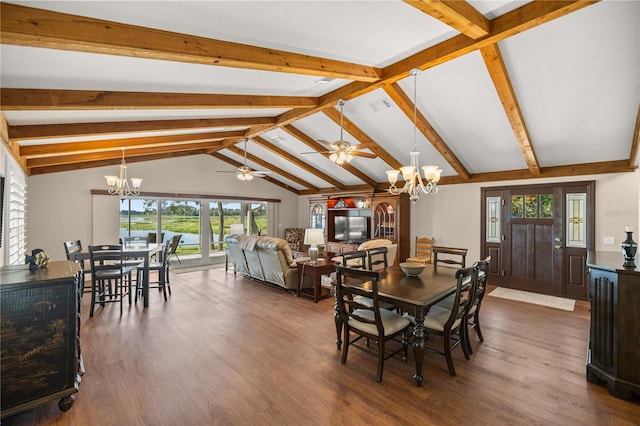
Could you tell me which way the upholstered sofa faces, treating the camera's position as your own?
facing away from the viewer and to the right of the viewer

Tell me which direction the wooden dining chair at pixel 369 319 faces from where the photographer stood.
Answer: facing away from the viewer and to the right of the viewer

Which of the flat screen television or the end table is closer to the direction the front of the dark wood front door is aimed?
the end table

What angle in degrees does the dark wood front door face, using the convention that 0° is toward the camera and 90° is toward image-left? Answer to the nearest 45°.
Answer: approximately 45°

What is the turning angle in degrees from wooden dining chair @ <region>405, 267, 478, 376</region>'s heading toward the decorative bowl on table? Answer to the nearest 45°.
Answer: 0° — it already faces it

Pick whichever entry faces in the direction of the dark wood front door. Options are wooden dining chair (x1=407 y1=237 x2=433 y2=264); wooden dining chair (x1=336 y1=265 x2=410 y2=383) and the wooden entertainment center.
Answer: wooden dining chair (x1=336 y1=265 x2=410 y2=383)

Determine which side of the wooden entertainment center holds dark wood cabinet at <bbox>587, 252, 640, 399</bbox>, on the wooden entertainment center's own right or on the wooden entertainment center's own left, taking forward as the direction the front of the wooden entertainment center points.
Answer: on the wooden entertainment center's own left

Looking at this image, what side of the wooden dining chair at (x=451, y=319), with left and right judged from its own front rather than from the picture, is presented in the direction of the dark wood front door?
right

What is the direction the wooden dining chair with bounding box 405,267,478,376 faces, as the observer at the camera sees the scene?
facing away from the viewer and to the left of the viewer

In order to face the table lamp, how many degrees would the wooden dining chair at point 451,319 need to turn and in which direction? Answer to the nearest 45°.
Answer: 0° — it already faces it

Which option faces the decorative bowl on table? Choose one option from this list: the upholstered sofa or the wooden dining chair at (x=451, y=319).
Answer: the wooden dining chair
